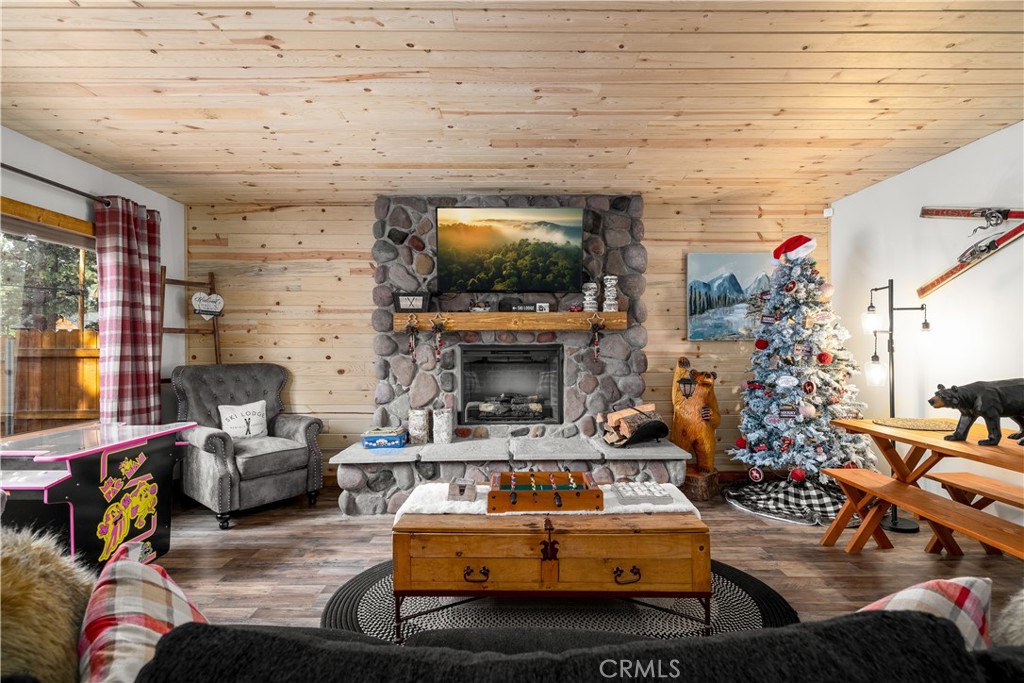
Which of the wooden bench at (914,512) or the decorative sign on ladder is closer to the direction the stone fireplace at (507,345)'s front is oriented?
the wooden bench

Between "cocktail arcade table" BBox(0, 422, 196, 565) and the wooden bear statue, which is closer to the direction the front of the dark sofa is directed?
the wooden bear statue

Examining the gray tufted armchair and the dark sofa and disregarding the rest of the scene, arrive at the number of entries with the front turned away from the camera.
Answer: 1

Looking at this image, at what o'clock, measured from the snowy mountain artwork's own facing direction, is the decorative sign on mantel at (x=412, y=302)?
The decorative sign on mantel is roughly at 2 o'clock from the snowy mountain artwork.

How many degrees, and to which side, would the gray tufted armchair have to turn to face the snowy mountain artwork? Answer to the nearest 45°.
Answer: approximately 45° to its left

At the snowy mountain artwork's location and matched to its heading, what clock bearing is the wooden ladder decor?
The wooden ladder decor is roughly at 2 o'clock from the snowy mountain artwork.

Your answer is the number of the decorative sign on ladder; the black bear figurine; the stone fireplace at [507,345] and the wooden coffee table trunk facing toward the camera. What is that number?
3

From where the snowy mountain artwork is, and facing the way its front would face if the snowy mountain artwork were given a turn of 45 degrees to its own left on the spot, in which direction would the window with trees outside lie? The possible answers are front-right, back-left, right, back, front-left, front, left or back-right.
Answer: right

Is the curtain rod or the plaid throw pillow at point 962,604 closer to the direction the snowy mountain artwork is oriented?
the plaid throw pillow

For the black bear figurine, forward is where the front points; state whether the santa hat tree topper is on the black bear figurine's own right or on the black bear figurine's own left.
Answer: on the black bear figurine's own right

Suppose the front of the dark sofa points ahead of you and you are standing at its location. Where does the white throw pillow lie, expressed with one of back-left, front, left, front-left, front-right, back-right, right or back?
front-left

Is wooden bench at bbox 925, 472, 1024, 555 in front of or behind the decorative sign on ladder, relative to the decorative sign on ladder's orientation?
in front
